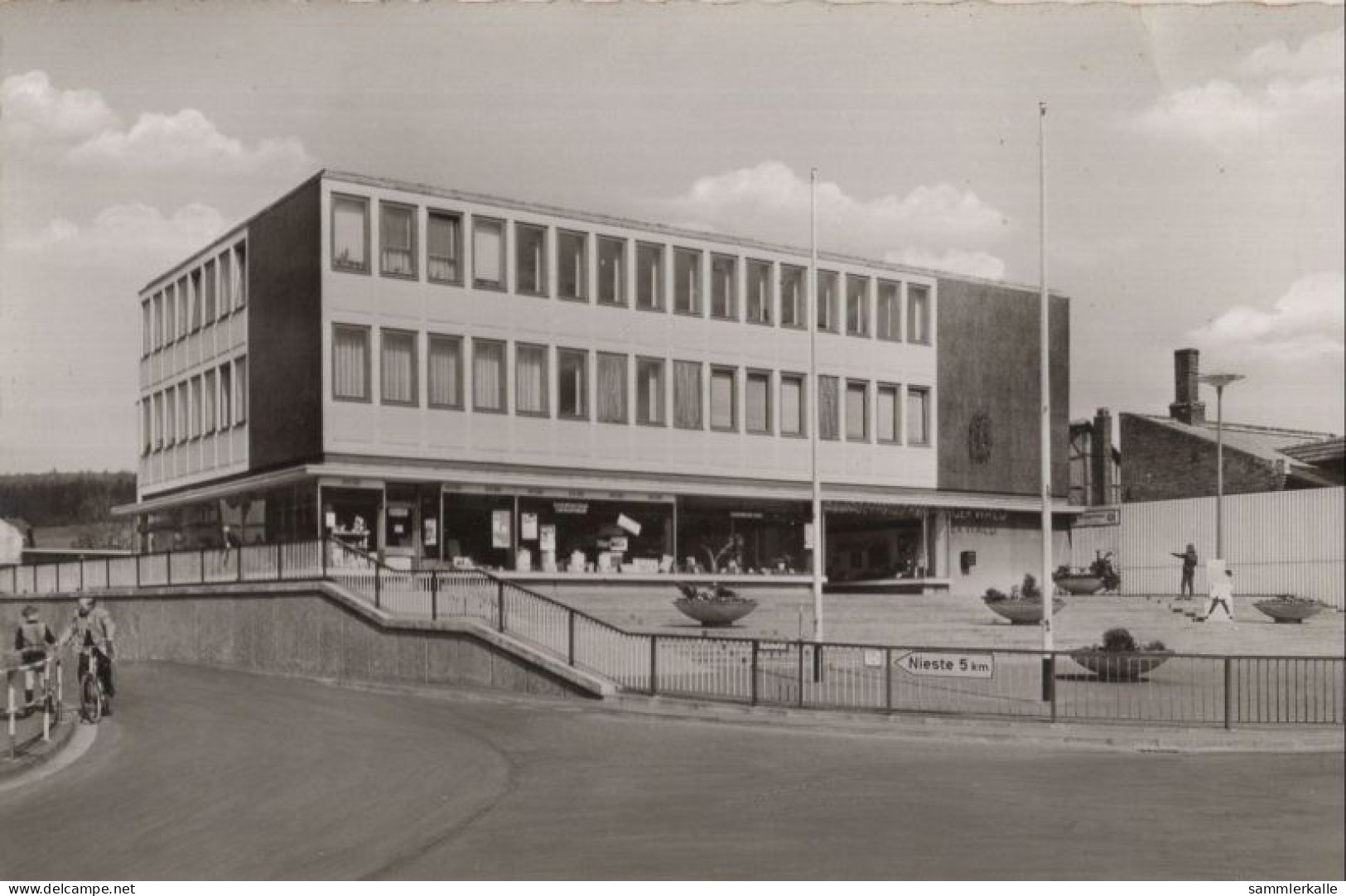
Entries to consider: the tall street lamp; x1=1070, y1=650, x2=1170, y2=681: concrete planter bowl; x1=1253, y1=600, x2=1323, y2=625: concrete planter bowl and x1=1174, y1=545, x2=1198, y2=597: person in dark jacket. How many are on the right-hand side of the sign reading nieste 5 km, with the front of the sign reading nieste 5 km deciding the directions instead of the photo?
0

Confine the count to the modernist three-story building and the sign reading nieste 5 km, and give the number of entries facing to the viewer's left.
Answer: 0

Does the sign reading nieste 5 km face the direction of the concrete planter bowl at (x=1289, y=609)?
no

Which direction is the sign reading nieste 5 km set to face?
toward the camera

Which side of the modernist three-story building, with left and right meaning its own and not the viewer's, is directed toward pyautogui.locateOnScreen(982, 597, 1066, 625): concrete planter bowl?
front

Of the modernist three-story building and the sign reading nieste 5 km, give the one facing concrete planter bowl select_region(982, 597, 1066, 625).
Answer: the modernist three-story building

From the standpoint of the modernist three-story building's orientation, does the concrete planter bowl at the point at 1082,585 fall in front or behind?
in front

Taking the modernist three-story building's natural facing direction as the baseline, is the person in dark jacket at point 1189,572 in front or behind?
in front

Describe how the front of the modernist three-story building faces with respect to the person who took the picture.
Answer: facing the viewer and to the right of the viewer
